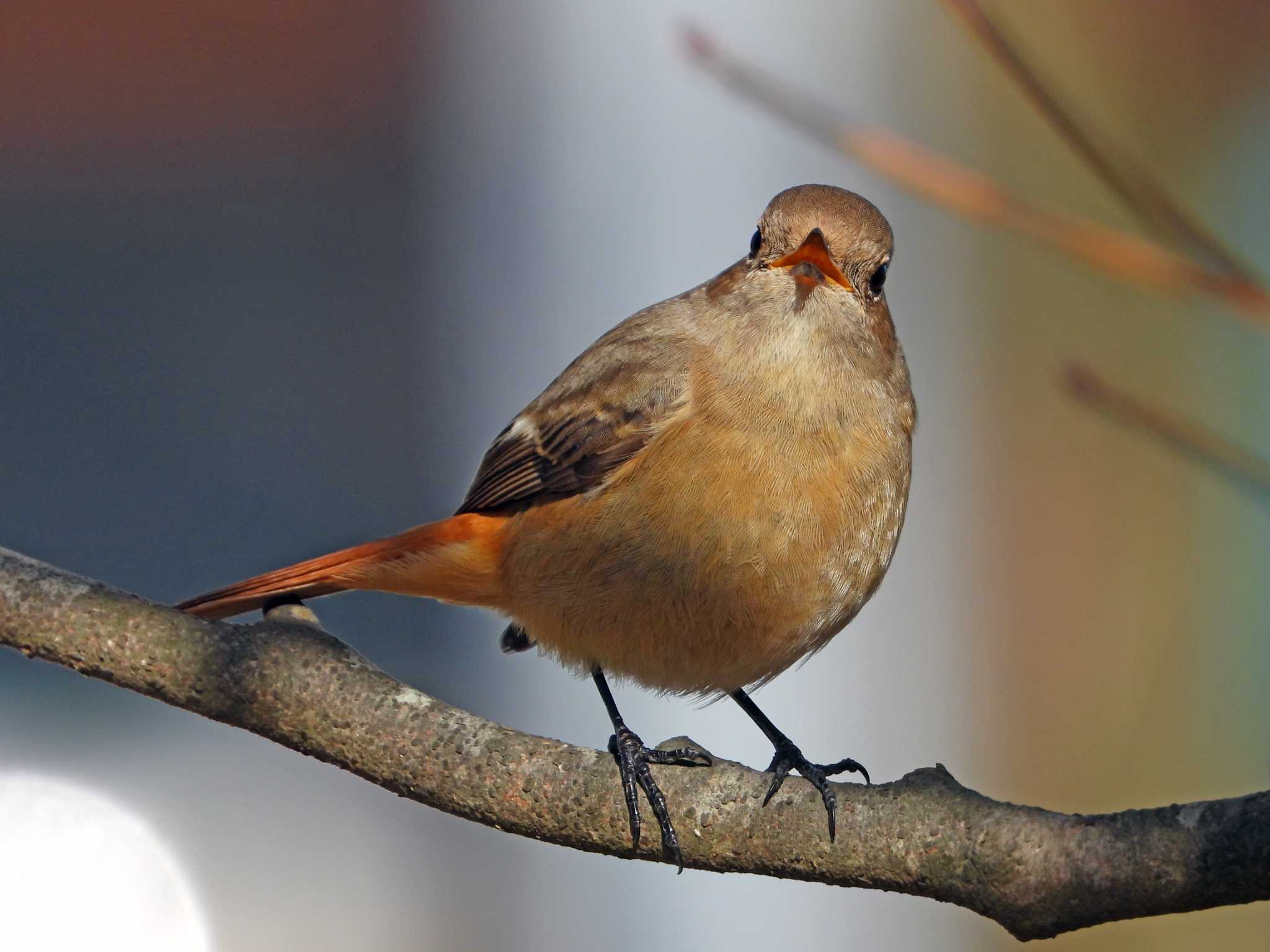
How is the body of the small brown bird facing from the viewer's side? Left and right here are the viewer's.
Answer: facing the viewer and to the right of the viewer
